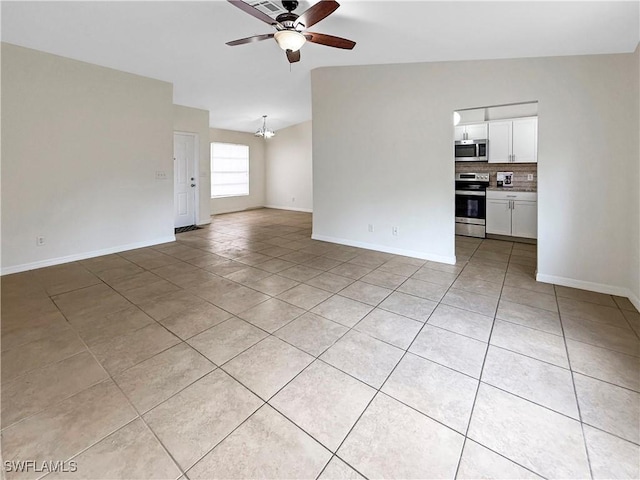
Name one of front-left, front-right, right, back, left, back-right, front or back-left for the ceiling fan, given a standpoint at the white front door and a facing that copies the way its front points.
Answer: front-right

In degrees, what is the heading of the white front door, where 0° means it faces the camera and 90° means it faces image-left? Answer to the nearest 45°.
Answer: approximately 315°

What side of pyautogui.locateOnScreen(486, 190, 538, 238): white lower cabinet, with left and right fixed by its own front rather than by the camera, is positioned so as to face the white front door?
right

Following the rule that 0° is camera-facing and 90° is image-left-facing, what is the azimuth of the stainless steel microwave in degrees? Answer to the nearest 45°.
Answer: approximately 0°

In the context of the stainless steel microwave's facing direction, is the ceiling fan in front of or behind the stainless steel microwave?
in front

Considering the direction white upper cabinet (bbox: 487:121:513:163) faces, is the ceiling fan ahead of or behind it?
ahead
